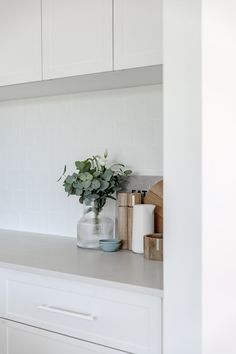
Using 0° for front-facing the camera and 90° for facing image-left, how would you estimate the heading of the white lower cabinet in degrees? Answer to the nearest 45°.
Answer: approximately 45°
